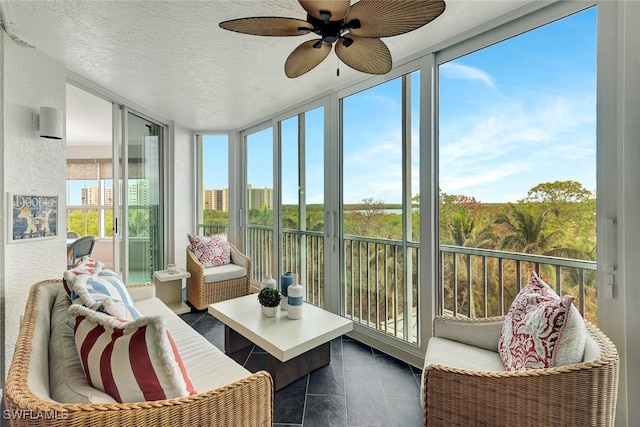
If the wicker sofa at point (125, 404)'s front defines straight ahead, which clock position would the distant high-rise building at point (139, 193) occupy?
The distant high-rise building is roughly at 9 o'clock from the wicker sofa.

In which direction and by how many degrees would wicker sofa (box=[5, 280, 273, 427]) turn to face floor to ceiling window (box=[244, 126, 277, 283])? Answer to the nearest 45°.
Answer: approximately 45° to its left

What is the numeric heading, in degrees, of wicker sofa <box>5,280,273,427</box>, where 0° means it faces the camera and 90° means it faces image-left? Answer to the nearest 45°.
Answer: approximately 270°

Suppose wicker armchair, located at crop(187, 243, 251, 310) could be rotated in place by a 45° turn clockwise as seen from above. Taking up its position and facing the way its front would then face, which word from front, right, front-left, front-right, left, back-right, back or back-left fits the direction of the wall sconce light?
front-right

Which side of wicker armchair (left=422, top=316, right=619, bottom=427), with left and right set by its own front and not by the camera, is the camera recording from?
left

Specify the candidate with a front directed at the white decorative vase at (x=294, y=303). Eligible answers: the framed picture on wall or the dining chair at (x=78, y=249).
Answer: the framed picture on wall

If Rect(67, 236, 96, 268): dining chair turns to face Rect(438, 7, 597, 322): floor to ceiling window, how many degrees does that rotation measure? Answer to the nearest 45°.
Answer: approximately 180°
